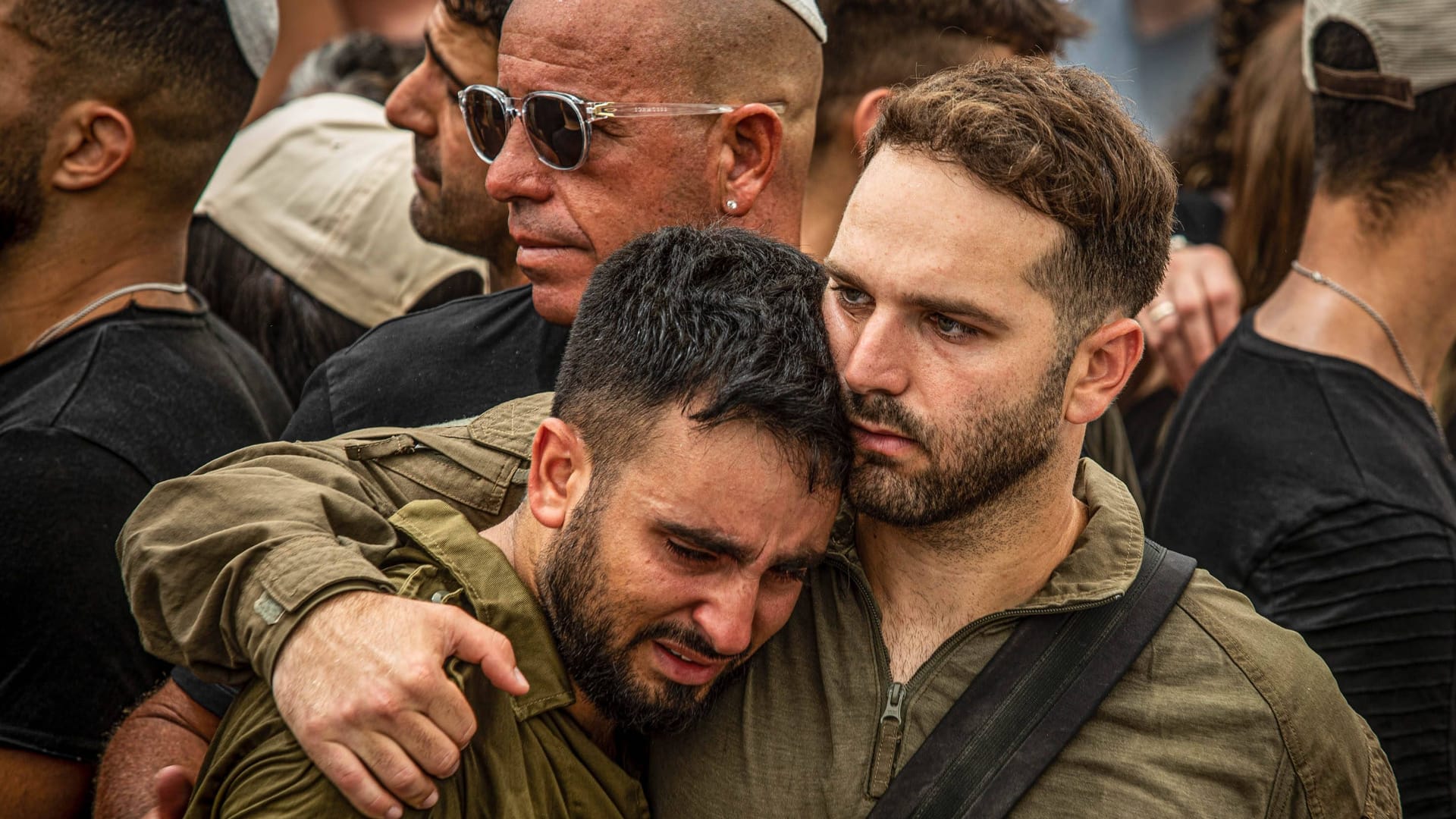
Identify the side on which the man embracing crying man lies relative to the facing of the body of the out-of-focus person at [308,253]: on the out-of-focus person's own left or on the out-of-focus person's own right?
on the out-of-focus person's own right

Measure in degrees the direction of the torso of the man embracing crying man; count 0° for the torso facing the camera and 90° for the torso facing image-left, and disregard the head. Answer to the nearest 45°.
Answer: approximately 45°

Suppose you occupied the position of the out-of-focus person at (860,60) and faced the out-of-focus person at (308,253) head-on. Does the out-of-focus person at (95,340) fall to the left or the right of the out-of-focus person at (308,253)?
left

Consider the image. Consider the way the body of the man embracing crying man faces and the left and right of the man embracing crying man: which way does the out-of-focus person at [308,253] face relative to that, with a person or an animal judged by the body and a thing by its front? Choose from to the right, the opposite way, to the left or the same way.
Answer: the opposite way

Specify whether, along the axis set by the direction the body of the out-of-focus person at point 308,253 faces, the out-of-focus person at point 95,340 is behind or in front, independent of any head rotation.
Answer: behind

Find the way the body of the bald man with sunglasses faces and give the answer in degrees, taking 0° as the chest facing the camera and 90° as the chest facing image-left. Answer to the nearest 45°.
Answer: approximately 45°
